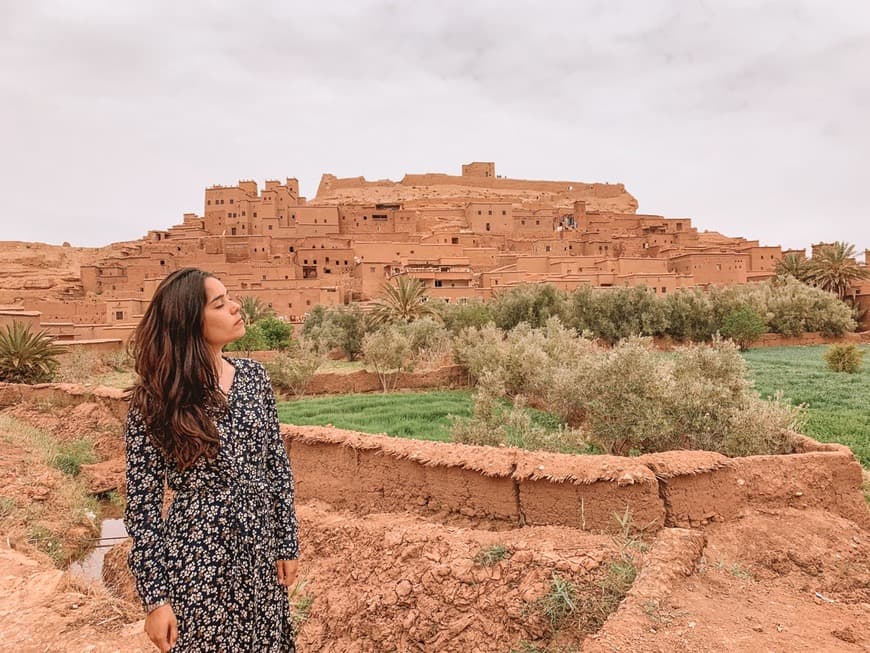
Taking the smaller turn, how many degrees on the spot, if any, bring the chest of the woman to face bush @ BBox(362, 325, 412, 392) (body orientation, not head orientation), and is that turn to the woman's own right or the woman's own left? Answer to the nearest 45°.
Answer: approximately 135° to the woman's own left

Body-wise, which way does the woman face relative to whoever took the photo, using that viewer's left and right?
facing the viewer and to the right of the viewer

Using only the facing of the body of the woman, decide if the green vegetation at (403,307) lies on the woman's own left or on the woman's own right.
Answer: on the woman's own left

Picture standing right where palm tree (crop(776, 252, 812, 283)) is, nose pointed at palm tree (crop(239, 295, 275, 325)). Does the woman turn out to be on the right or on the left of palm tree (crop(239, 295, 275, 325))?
left

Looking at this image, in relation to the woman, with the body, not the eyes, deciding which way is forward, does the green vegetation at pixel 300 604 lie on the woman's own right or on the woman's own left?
on the woman's own left

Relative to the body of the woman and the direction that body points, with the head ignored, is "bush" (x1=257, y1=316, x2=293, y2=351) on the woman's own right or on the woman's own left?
on the woman's own left

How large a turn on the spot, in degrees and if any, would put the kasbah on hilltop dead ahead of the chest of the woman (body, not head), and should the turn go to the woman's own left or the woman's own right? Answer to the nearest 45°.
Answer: approximately 135° to the woman's own left

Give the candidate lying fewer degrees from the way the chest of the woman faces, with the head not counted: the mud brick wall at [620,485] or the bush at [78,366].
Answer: the mud brick wall

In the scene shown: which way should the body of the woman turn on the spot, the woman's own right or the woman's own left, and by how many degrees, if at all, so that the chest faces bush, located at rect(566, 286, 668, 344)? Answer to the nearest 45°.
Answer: approximately 90° to the woman's own left

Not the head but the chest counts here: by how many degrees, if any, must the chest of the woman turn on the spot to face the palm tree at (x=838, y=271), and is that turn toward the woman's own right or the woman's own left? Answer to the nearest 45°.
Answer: approximately 90° to the woman's own left

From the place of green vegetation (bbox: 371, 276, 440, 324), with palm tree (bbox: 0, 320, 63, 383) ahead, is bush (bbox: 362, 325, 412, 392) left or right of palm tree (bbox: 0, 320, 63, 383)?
left
